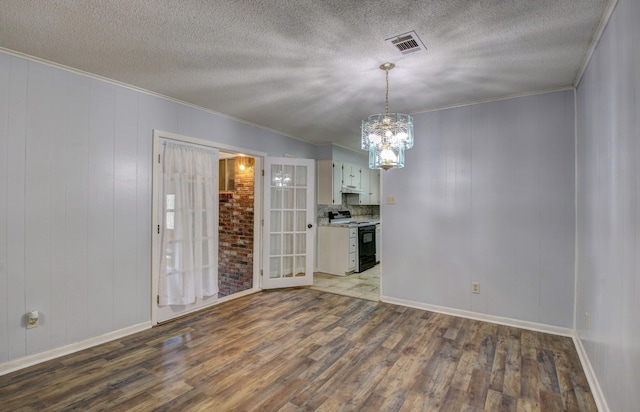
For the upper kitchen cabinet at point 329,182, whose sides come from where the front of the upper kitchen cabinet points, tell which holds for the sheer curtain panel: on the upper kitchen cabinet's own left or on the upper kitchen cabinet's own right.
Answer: on the upper kitchen cabinet's own right

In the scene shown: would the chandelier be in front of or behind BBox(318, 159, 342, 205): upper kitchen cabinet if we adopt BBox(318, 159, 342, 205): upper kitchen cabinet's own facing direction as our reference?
in front

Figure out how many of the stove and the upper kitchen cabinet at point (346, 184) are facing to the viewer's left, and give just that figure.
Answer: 0

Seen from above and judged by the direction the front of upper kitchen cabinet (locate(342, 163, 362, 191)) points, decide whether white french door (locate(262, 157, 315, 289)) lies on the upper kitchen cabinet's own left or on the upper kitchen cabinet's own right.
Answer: on the upper kitchen cabinet's own right

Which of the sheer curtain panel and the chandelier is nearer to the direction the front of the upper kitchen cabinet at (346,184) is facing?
the chandelier

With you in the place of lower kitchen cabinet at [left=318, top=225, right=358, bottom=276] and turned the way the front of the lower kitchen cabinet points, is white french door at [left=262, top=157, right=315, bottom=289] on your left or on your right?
on your right

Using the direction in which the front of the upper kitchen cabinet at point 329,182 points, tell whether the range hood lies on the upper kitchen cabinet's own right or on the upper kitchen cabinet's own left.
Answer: on the upper kitchen cabinet's own left

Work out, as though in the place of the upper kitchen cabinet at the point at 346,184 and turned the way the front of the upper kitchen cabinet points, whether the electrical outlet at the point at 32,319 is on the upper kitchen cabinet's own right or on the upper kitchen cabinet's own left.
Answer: on the upper kitchen cabinet's own right

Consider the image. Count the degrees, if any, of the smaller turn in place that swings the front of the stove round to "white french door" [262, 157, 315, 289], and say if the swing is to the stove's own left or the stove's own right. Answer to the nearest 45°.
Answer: approximately 90° to the stove's own right
